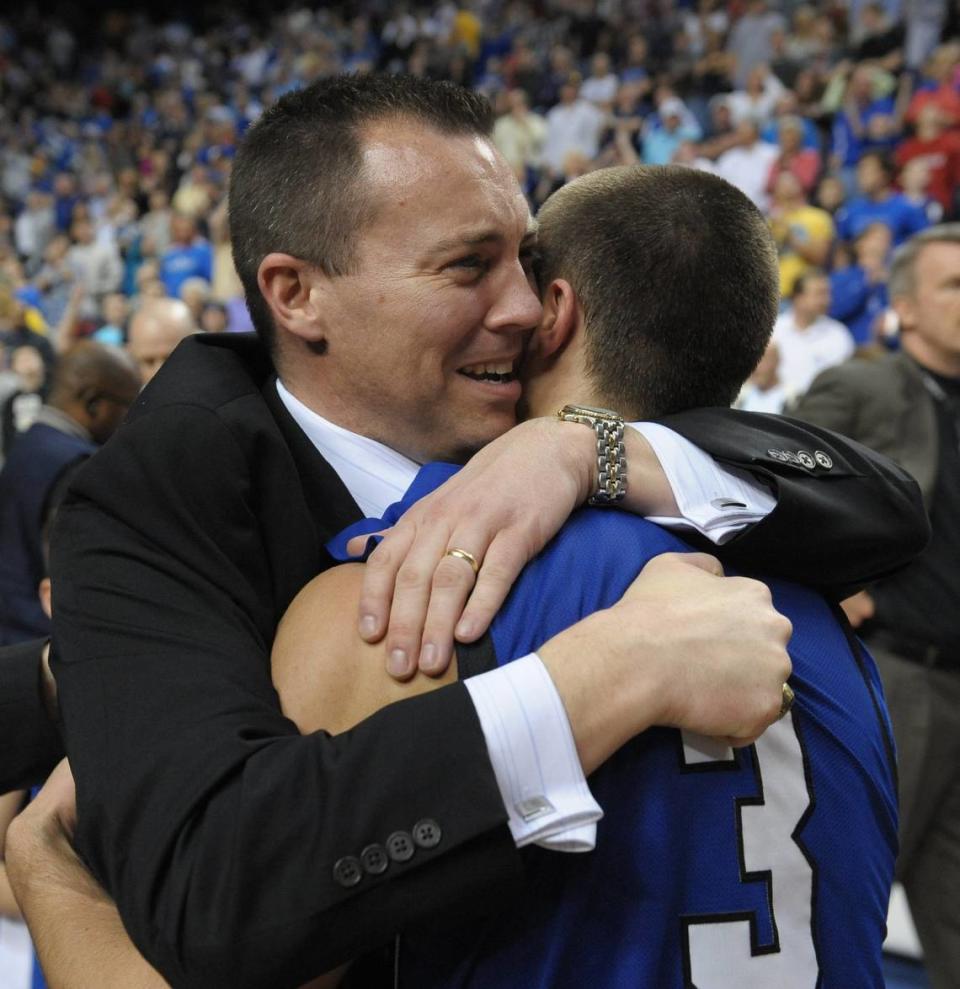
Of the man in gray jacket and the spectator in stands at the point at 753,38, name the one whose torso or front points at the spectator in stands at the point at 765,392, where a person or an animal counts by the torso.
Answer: the spectator in stands at the point at 753,38

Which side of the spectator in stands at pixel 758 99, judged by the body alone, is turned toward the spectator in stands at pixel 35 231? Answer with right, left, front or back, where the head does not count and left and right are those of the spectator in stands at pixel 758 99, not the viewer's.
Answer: right

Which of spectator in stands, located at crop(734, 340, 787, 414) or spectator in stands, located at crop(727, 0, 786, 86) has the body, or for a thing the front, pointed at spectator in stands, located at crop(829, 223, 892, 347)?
spectator in stands, located at crop(727, 0, 786, 86)

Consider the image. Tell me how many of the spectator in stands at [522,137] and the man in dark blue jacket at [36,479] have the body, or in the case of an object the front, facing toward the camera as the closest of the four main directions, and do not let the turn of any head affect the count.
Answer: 1

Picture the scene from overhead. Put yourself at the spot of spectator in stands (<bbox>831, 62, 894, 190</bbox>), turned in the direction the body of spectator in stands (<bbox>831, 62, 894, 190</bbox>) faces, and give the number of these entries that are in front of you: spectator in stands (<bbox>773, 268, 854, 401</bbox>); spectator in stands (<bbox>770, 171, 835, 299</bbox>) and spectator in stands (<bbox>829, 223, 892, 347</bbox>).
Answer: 3

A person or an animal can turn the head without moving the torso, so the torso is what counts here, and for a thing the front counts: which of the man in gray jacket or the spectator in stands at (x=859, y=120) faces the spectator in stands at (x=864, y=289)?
the spectator in stands at (x=859, y=120)

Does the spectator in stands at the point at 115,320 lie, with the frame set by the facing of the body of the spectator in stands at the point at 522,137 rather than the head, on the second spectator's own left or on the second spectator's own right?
on the second spectator's own right

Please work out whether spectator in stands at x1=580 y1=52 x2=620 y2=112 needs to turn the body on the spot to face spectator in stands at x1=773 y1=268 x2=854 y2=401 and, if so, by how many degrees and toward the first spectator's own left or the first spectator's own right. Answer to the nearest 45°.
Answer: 0° — they already face them

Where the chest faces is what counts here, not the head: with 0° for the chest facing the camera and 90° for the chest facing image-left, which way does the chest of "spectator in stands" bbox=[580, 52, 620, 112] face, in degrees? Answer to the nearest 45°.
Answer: approximately 0°

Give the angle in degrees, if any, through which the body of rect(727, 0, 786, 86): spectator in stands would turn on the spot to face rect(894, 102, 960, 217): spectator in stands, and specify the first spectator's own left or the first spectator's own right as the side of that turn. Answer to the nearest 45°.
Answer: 0° — they already face them
